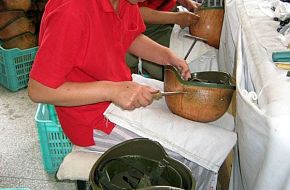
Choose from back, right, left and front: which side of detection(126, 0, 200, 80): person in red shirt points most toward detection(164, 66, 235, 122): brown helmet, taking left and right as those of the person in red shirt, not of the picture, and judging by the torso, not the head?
right

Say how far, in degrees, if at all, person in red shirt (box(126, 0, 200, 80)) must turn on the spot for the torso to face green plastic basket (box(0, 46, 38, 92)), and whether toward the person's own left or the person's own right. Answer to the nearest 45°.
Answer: approximately 180°

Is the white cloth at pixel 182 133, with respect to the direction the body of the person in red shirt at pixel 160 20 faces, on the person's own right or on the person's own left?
on the person's own right

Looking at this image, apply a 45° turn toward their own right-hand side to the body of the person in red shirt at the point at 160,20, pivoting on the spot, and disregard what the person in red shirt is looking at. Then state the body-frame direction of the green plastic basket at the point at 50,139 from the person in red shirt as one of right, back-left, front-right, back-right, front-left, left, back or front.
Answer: right

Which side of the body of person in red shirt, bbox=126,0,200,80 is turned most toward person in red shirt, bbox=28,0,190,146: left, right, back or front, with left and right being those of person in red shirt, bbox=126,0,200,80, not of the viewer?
right

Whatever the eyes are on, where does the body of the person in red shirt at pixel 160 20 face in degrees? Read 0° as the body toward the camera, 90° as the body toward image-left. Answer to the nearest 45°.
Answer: approximately 270°

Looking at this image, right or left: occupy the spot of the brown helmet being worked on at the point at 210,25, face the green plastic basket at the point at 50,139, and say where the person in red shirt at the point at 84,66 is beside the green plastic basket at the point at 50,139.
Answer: left
